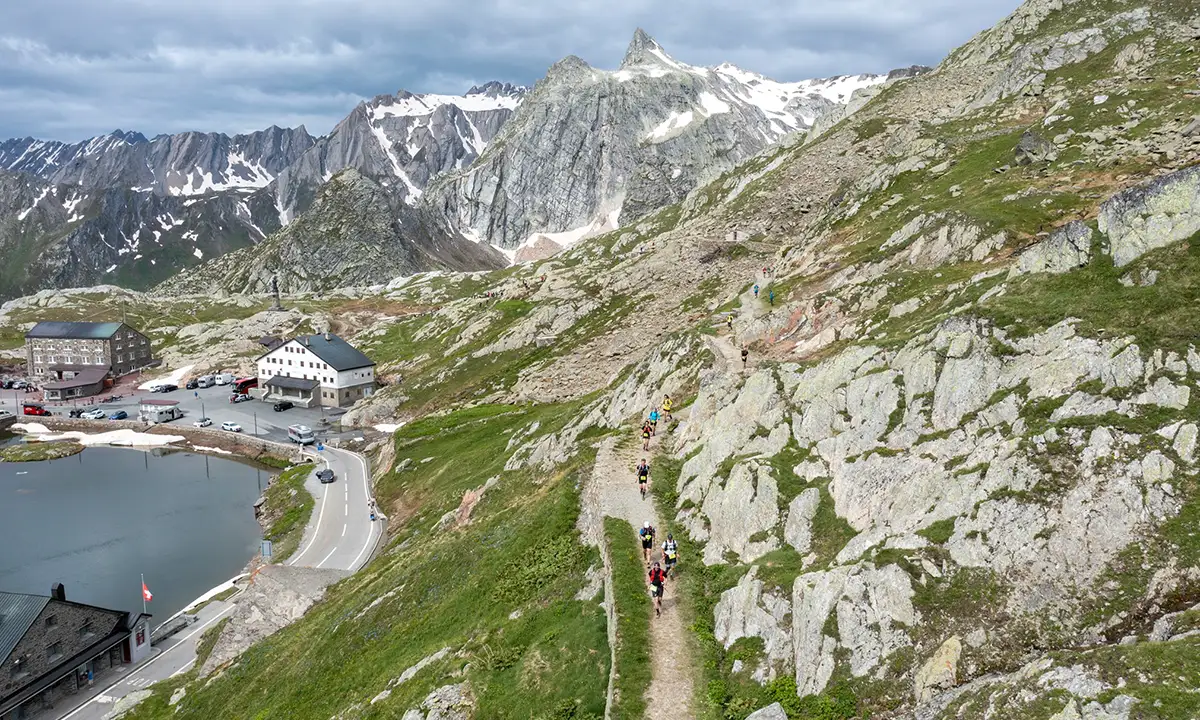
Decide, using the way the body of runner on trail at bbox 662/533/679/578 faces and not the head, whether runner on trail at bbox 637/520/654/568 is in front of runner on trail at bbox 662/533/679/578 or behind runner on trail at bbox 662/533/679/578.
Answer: behind

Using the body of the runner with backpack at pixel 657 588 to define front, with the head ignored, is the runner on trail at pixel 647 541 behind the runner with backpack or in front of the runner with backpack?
behind

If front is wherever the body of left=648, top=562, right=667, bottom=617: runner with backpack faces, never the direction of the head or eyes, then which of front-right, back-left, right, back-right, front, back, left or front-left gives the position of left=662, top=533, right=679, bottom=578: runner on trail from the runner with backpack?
back

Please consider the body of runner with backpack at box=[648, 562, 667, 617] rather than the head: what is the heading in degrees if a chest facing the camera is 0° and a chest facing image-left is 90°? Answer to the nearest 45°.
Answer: approximately 0°

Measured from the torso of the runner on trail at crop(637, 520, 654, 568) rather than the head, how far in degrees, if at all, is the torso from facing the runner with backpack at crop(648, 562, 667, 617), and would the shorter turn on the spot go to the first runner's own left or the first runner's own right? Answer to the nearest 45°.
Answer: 0° — they already face them
